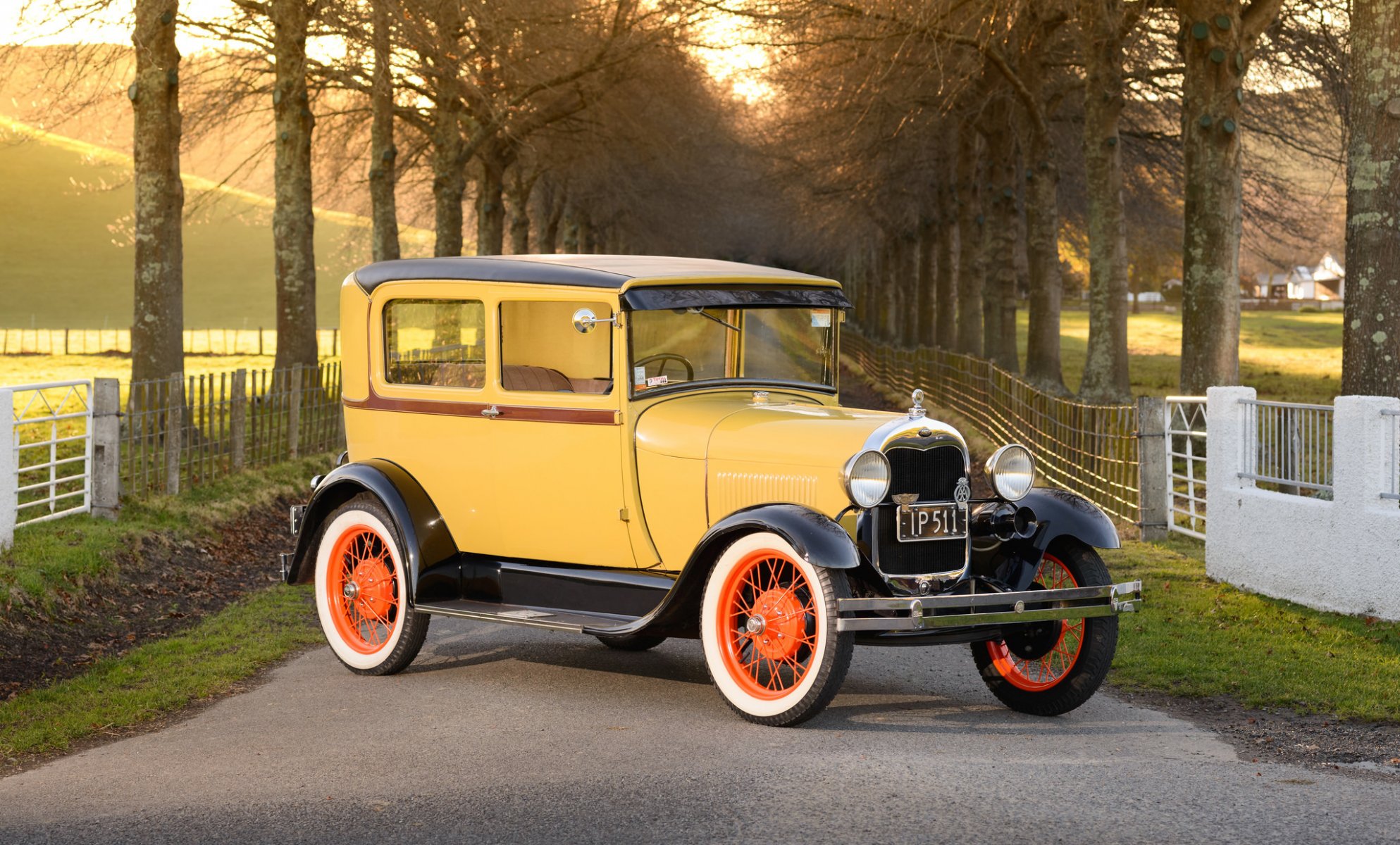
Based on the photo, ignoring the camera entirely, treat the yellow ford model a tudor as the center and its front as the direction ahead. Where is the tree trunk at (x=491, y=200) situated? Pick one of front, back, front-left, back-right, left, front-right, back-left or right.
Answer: back-left

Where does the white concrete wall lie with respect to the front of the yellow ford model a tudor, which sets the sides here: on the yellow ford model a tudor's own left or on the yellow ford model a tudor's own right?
on the yellow ford model a tudor's own left

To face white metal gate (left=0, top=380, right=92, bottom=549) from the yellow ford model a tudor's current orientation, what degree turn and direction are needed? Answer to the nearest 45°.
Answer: approximately 180°

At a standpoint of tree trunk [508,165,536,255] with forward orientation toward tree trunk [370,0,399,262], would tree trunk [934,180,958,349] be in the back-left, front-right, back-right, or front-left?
front-left

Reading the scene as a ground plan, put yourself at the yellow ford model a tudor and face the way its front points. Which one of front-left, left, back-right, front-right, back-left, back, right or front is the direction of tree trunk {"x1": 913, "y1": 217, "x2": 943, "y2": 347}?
back-left

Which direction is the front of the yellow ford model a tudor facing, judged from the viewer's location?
facing the viewer and to the right of the viewer

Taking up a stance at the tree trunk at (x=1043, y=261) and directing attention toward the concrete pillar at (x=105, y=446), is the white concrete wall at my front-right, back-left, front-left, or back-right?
front-left

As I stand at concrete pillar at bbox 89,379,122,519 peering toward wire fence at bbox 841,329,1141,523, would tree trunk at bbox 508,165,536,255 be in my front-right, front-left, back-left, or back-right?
front-left

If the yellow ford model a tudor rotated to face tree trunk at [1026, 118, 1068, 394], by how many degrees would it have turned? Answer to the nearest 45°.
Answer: approximately 135° to its left

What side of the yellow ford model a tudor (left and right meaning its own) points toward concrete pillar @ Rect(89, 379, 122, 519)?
back
